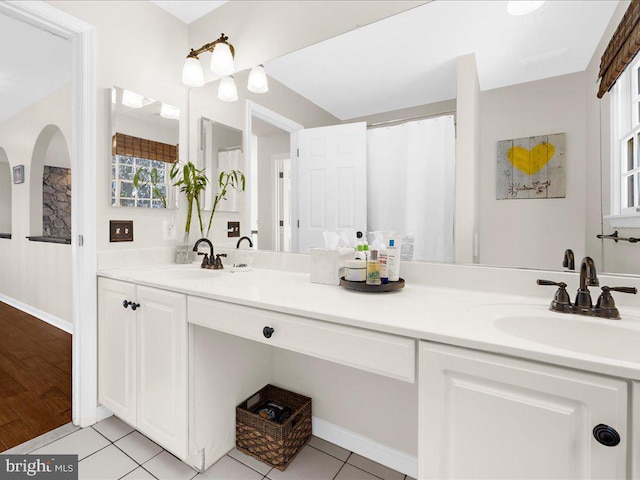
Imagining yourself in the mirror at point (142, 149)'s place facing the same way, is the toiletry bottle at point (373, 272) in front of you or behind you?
in front

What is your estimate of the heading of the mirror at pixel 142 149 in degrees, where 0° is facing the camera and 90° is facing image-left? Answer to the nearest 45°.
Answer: approximately 315°

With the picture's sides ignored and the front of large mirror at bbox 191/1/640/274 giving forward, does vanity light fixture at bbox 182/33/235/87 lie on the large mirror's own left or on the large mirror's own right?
on the large mirror's own right

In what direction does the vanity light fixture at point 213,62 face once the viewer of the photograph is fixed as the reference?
facing the viewer and to the left of the viewer
